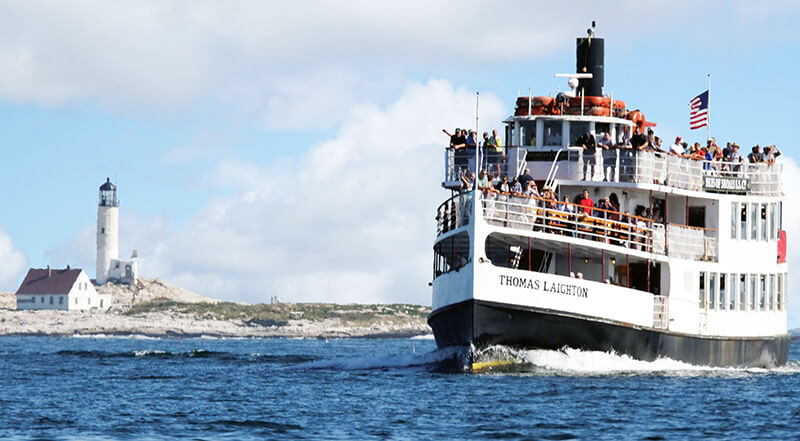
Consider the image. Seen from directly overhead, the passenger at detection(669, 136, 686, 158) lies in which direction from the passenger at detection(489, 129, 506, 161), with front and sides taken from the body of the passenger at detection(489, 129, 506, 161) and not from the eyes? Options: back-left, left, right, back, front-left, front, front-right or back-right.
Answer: back-left

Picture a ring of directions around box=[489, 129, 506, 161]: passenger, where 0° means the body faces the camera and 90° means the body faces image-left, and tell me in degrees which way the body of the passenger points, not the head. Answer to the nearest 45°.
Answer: approximately 45°

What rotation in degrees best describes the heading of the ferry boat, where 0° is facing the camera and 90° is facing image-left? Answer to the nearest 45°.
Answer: approximately 45°

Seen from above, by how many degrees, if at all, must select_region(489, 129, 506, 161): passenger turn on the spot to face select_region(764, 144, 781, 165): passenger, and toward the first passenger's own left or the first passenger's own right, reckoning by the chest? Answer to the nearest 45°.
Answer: approximately 135° to the first passenger's own left

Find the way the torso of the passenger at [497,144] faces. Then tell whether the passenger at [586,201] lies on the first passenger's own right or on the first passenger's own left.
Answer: on the first passenger's own left
